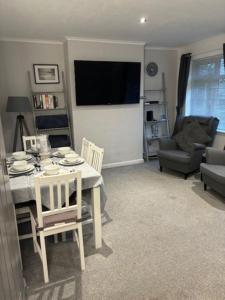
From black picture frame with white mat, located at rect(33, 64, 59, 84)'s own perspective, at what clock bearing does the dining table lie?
The dining table is roughly at 12 o'clock from the black picture frame with white mat.

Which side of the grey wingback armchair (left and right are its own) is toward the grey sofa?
left

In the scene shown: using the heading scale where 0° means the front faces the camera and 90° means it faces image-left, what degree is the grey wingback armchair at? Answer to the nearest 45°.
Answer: approximately 45°

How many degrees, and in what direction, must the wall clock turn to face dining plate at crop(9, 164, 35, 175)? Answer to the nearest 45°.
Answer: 0° — it already faces it

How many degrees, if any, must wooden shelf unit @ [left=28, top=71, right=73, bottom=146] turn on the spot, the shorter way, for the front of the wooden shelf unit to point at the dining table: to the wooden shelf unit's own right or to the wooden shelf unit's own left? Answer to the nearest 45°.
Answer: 0° — it already faces it

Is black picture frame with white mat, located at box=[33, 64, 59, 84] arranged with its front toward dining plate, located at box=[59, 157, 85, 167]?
yes

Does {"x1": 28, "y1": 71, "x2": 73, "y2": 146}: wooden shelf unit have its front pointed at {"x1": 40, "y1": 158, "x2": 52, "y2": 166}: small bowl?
yes
